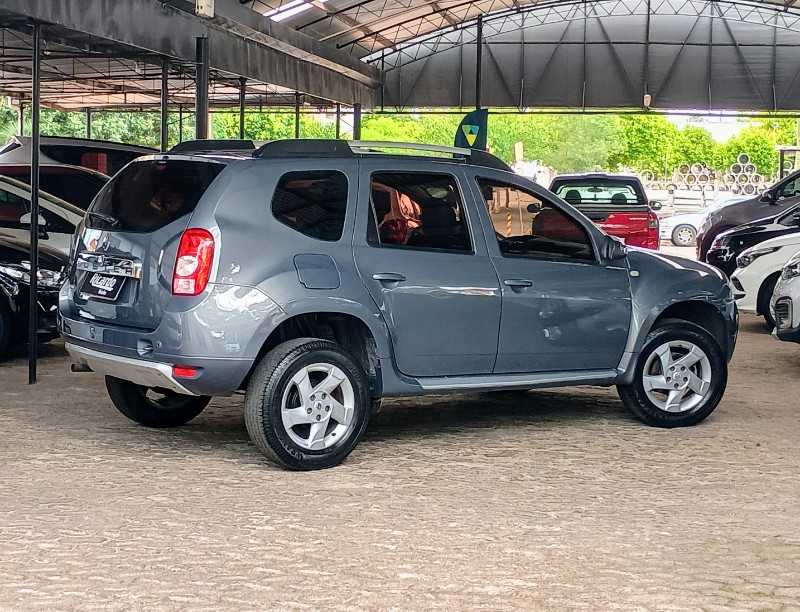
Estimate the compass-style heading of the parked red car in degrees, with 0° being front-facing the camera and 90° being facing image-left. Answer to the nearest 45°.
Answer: approximately 180°

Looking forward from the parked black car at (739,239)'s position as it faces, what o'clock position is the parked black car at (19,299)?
the parked black car at (19,299) is roughly at 12 o'clock from the parked black car at (739,239).

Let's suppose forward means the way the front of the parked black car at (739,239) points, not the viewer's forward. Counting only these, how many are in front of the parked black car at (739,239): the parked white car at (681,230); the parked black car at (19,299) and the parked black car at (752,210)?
1

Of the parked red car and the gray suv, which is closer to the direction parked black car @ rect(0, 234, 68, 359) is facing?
the gray suv

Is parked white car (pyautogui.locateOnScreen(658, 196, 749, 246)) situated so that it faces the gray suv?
no

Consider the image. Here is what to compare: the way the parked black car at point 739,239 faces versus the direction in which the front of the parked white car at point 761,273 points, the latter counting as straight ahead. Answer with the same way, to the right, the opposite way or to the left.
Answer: the same way

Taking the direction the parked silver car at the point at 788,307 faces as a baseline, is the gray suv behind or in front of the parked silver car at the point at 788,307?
in front

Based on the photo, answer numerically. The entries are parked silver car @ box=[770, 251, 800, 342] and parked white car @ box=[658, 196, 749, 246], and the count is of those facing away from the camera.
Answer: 0

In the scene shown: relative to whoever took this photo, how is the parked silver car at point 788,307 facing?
facing the viewer and to the left of the viewer

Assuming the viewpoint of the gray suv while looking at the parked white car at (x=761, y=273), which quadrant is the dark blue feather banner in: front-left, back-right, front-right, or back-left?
front-left

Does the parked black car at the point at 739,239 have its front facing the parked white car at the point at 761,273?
no

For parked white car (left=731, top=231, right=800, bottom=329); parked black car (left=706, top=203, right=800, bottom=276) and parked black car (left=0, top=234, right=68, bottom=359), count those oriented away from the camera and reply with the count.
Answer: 0

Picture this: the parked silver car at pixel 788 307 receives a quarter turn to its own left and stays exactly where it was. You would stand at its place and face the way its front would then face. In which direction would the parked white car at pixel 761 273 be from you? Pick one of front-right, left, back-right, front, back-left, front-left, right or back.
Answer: back-left

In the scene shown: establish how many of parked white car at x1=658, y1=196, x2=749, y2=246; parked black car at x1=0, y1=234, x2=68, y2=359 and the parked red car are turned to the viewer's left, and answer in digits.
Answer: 1

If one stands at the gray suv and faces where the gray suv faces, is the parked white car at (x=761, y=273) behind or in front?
in front

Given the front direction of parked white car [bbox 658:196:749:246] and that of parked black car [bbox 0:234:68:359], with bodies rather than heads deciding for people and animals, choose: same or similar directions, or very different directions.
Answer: very different directions

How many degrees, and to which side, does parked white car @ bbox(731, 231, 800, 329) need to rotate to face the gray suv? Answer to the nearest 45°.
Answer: approximately 45° to its left

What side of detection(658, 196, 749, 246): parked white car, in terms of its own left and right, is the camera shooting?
left

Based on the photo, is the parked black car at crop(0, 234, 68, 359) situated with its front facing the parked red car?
no

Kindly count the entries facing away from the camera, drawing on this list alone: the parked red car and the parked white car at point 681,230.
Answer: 1

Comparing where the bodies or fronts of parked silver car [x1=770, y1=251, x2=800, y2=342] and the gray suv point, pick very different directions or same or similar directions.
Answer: very different directions
